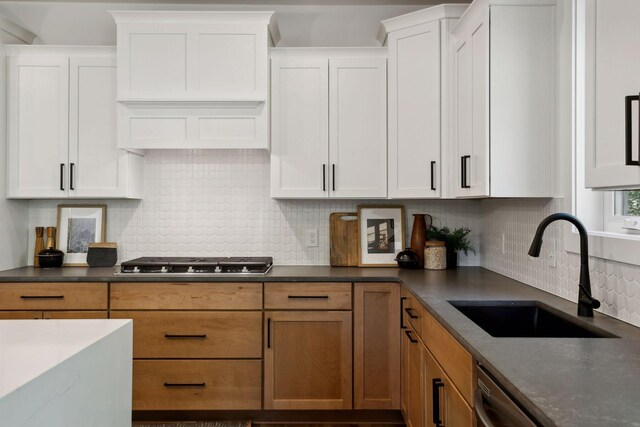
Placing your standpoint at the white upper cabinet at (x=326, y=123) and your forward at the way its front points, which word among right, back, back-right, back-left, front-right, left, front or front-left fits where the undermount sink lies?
front-left

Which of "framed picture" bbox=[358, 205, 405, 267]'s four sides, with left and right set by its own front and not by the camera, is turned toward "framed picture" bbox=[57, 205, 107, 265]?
right

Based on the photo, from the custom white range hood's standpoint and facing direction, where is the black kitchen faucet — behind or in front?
in front

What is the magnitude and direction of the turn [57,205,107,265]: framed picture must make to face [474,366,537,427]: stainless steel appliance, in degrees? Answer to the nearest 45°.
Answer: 0° — it already faces it

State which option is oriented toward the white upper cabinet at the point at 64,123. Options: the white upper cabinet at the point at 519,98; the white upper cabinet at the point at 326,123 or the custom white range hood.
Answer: the white upper cabinet at the point at 519,98

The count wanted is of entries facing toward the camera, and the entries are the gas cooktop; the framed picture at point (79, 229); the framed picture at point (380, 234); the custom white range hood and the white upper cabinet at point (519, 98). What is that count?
4

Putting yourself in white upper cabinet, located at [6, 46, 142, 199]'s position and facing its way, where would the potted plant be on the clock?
The potted plant is roughly at 10 o'clock from the white upper cabinet.

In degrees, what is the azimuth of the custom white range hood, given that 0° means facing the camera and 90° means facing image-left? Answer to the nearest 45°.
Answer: approximately 0°

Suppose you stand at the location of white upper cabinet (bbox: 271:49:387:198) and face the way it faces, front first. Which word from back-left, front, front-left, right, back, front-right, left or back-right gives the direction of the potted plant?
left

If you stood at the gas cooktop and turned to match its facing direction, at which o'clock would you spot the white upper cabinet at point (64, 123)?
The white upper cabinet is roughly at 4 o'clock from the gas cooktop.

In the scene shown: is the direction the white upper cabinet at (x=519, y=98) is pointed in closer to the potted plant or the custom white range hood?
the custom white range hood

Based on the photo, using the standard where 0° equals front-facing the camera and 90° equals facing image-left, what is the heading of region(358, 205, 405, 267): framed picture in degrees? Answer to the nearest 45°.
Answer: approximately 0°

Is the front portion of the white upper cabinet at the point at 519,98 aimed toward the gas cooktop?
yes
